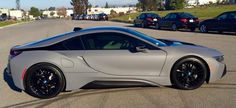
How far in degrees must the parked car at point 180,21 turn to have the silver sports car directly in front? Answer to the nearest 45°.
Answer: approximately 135° to its left

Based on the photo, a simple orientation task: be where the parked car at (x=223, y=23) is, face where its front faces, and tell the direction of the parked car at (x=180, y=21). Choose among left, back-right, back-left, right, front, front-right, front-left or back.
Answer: front-right

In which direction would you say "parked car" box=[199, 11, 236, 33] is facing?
to the viewer's left

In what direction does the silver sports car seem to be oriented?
to the viewer's right

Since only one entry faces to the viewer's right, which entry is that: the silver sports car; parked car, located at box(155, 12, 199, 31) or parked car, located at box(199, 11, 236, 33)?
the silver sports car

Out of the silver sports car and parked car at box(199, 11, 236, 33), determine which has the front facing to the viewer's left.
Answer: the parked car

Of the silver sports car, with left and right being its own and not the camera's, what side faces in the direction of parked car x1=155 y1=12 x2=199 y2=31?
left

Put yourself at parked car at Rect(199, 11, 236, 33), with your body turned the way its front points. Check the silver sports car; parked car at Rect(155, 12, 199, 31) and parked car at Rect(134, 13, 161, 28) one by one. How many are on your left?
1

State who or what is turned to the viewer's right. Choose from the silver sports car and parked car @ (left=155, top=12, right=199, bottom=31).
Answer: the silver sports car

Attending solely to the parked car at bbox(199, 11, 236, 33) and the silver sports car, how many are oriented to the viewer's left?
1

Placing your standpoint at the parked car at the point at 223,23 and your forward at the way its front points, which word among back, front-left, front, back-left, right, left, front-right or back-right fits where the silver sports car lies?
left

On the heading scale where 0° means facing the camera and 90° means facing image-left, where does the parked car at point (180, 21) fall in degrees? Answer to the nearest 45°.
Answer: approximately 135°

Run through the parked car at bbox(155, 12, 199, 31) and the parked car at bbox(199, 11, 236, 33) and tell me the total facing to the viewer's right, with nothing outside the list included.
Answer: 0
